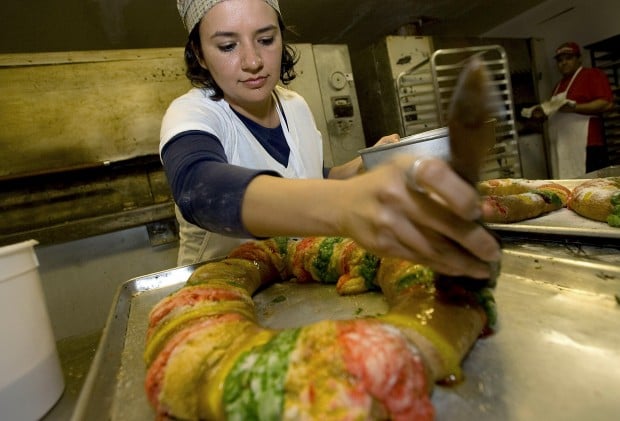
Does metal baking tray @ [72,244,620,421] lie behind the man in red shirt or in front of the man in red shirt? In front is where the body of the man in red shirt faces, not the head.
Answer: in front

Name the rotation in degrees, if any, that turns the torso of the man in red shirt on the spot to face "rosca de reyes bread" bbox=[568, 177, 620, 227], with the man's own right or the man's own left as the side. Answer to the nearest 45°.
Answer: approximately 45° to the man's own left

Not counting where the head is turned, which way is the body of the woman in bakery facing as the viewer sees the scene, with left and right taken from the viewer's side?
facing the viewer and to the right of the viewer

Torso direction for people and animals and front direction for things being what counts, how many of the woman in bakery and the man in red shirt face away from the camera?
0

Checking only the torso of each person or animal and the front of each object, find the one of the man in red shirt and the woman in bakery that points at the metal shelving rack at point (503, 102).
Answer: the man in red shirt

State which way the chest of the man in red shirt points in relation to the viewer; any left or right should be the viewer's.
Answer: facing the viewer and to the left of the viewer

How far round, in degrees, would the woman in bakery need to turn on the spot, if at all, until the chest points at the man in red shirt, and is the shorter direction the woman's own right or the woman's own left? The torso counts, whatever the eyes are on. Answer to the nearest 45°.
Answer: approximately 90° to the woman's own left

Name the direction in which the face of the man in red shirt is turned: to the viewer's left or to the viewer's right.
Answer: to the viewer's left

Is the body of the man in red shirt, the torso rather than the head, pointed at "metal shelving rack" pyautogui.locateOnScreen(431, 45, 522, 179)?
yes

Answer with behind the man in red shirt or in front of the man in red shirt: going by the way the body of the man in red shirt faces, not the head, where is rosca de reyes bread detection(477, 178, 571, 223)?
in front

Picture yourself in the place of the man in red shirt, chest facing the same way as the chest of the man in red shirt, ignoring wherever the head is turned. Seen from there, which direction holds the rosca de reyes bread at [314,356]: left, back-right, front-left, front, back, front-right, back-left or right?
front-left

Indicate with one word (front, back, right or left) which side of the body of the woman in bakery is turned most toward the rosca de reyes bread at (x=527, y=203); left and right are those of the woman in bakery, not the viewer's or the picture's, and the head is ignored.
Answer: left
